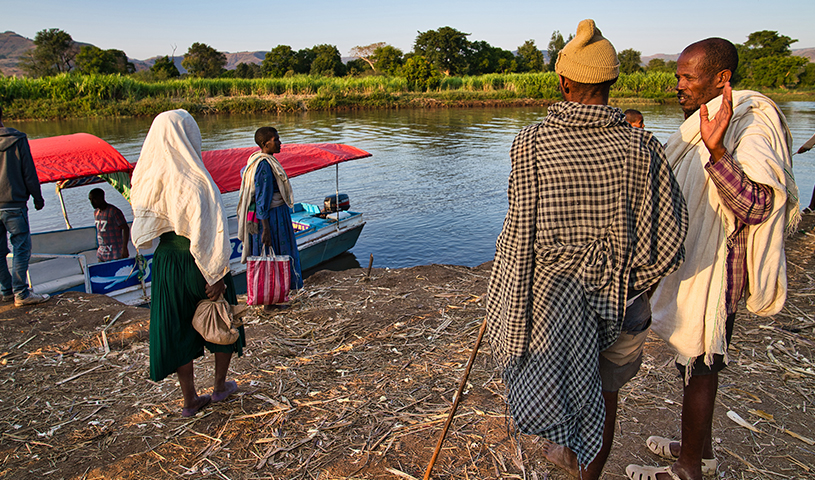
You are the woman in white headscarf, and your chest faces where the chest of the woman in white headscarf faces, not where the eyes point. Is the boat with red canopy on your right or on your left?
on your left

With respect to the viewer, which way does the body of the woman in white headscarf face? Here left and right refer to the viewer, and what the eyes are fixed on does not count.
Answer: facing away from the viewer and to the right of the viewer

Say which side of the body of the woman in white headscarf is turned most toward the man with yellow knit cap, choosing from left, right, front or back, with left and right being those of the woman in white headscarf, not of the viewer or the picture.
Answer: right

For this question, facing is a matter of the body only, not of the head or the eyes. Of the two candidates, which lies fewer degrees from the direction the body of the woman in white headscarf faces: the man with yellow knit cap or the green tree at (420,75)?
the green tree

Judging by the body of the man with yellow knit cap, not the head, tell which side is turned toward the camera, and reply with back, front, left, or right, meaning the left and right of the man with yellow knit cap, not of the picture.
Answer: back

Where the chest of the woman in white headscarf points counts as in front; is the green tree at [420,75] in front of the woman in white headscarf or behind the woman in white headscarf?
in front

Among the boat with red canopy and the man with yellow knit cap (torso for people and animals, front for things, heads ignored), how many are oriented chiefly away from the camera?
1

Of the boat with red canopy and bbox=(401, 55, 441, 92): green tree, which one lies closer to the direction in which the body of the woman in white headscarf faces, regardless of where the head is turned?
the green tree

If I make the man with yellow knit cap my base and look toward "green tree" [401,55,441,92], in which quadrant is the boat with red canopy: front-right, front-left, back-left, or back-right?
front-left

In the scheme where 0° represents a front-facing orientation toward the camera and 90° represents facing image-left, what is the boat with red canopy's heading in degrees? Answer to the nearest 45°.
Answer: approximately 45°

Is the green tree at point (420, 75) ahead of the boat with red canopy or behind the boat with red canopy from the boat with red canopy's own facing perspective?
behind

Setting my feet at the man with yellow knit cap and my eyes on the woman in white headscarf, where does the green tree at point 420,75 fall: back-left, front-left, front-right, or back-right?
front-right

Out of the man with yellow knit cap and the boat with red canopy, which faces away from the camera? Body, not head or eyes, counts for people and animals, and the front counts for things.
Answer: the man with yellow knit cap
